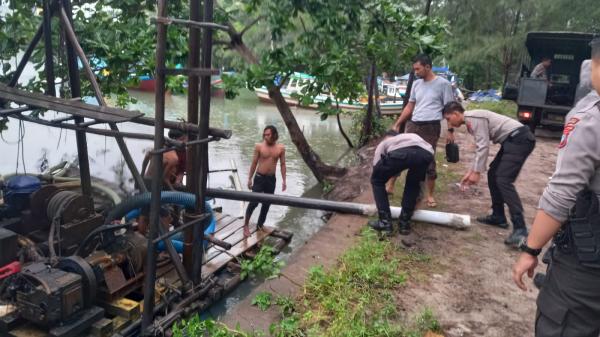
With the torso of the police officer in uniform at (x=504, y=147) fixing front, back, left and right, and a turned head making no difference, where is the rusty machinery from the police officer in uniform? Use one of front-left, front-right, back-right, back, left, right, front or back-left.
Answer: front-left

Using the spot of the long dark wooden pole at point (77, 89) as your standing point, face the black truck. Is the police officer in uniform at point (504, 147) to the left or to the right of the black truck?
right

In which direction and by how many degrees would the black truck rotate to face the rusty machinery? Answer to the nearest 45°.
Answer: approximately 180°

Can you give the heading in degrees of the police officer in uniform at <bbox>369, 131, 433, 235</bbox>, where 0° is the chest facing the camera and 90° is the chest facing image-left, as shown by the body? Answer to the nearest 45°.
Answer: approximately 135°

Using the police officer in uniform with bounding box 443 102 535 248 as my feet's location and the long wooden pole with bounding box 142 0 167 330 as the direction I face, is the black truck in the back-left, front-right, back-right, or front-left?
back-right

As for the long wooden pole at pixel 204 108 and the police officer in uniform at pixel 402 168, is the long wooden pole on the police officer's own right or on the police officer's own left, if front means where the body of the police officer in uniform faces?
on the police officer's own left

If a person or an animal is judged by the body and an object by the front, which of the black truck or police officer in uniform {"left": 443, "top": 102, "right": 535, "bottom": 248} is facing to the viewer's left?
the police officer in uniform

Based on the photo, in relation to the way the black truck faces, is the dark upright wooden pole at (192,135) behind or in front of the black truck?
behind

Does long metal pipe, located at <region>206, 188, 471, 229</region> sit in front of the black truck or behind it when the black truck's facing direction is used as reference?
behind

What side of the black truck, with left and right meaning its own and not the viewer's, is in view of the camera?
back

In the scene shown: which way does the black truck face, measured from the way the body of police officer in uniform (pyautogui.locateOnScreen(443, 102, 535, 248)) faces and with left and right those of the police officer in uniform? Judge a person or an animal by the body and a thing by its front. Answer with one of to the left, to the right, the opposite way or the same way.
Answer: to the right

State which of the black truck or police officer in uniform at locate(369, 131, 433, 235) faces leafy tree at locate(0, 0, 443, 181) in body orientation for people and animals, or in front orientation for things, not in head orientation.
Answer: the police officer in uniform

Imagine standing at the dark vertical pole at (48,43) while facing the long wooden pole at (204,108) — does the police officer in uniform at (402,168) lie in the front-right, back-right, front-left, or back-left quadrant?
front-left

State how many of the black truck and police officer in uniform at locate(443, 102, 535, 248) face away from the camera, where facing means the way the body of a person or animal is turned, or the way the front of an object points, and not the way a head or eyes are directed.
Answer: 1

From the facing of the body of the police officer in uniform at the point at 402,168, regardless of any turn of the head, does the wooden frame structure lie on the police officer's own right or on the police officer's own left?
on the police officer's own left

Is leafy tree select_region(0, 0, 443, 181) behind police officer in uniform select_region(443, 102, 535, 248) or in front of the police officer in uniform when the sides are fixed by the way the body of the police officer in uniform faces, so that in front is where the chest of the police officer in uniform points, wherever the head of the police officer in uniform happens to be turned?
in front

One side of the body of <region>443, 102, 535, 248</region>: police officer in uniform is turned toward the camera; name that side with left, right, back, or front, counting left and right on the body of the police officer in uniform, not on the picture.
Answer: left
